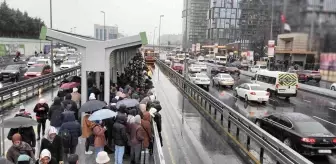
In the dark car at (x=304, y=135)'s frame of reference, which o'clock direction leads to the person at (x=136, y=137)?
The person is roughly at 9 o'clock from the dark car.

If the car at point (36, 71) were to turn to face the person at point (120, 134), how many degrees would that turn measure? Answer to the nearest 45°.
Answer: approximately 45° to its left

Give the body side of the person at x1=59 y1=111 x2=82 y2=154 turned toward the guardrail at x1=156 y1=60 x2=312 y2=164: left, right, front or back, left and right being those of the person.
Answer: right

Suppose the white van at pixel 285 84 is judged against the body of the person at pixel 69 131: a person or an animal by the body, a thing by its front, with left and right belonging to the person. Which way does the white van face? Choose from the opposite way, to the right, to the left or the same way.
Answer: the same way

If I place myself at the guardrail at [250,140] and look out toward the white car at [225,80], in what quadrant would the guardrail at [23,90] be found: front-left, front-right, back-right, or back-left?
front-left

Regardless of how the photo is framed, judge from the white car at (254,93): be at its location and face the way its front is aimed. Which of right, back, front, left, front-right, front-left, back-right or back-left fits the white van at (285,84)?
right

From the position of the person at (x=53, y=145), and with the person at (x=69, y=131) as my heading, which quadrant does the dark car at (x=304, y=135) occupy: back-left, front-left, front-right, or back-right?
front-right

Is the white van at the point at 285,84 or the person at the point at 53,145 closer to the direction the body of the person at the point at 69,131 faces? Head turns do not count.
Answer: the white van

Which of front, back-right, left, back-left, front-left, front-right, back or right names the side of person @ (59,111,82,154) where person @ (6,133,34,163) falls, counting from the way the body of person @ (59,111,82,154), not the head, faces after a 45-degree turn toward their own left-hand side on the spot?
left

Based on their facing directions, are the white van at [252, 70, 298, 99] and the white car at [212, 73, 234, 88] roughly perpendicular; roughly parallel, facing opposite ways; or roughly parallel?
roughly parallel

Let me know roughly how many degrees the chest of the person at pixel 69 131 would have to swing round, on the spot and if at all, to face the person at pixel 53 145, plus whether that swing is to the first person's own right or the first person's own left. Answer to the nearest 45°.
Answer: approximately 180°

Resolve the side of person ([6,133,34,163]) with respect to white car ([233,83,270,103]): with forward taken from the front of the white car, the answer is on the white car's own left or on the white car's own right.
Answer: on the white car's own left

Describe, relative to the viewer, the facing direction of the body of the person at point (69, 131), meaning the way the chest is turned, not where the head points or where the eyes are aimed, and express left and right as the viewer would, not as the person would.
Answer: facing away from the viewer

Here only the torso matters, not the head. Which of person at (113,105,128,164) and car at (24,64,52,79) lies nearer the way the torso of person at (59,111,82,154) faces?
the car

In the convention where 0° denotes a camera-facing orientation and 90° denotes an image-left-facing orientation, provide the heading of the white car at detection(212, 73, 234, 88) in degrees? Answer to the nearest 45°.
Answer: approximately 135°

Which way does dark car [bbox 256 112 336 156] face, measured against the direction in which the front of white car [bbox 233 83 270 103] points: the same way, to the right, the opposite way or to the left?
the same way

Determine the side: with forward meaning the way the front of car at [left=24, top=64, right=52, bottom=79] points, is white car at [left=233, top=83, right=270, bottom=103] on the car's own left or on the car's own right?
on the car's own left
